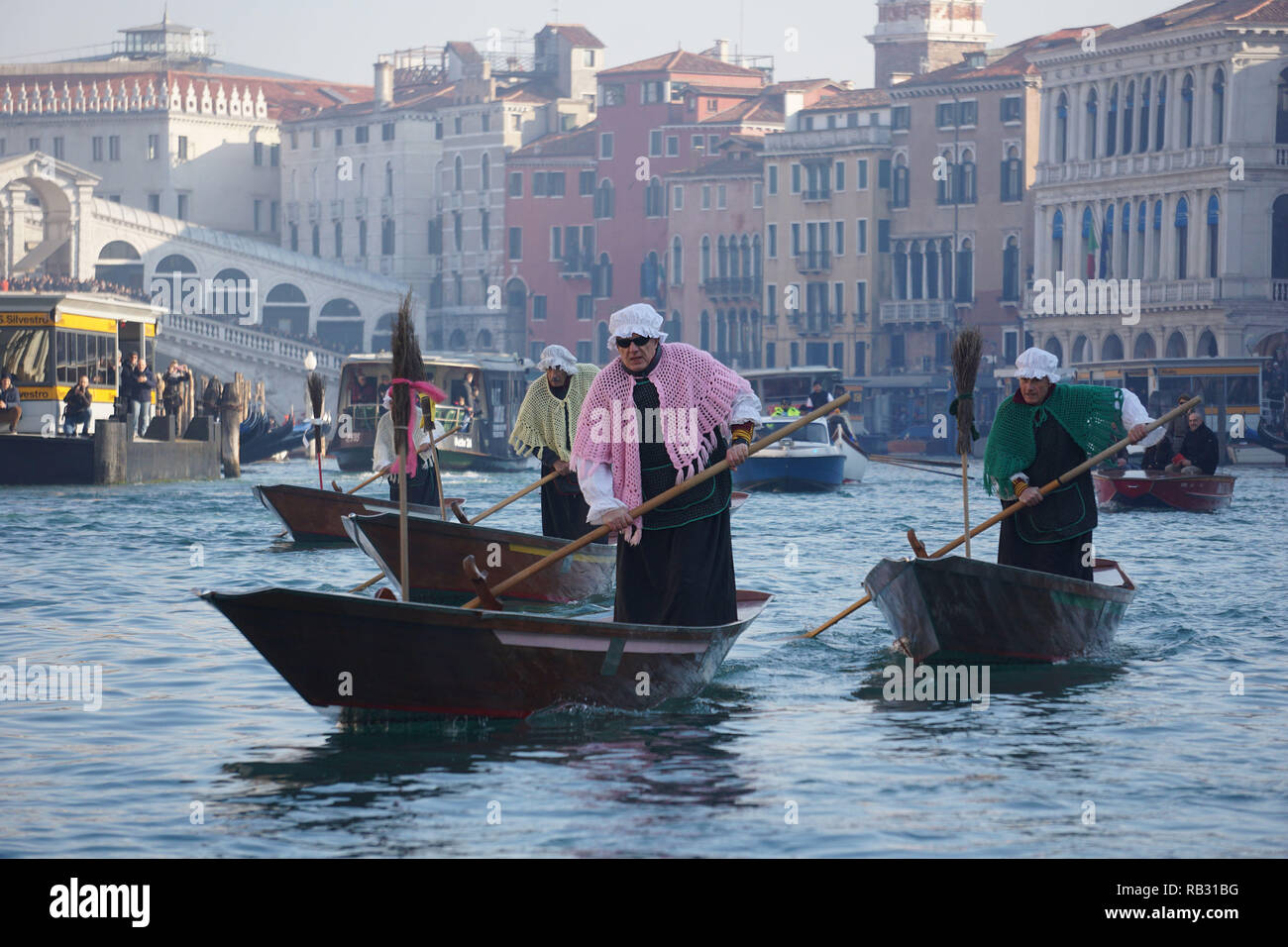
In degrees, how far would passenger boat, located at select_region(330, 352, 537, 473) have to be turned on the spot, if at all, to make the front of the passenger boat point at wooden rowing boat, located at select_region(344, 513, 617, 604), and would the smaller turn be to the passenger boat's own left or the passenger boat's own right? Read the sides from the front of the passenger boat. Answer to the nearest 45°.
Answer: approximately 45° to the passenger boat's own left

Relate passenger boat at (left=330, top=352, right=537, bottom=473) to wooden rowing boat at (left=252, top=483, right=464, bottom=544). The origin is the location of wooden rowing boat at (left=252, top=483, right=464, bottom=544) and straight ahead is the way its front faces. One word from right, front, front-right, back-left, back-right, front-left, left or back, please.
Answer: back-right

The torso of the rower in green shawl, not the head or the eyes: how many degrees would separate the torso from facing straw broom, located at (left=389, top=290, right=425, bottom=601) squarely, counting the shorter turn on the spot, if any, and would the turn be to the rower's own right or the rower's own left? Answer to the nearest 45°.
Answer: approximately 45° to the rower's own right

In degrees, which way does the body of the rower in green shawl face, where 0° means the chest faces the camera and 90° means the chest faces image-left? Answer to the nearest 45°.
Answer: approximately 0°

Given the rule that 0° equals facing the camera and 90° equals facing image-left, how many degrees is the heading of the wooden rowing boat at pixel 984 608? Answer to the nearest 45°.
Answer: approximately 45°
